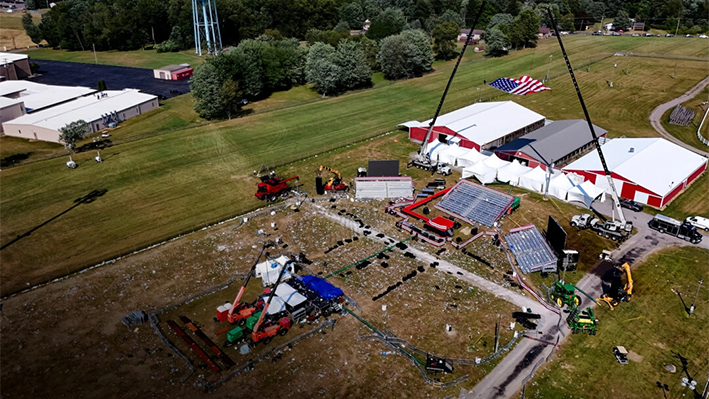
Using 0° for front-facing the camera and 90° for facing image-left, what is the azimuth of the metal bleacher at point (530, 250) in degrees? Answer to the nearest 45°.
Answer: approximately 45°

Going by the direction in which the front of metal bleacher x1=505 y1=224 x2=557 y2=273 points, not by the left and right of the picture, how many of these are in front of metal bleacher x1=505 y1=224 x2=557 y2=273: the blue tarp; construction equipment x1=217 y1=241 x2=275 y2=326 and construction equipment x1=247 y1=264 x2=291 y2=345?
3

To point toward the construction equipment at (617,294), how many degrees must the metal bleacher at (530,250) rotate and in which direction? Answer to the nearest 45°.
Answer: approximately 90° to its left

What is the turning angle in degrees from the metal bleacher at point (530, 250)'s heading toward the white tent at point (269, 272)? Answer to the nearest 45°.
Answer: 0° — it already faces it

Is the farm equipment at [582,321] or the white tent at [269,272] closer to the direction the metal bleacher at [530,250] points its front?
the white tent

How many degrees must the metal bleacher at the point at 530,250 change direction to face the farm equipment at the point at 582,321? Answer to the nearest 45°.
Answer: approximately 90° to its left

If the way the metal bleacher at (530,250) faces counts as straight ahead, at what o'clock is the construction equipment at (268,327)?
The construction equipment is roughly at 12 o'clock from the metal bleacher.

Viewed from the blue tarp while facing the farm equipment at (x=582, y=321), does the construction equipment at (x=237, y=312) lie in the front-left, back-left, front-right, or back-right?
back-right

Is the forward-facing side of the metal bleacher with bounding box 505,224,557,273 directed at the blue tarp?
yes

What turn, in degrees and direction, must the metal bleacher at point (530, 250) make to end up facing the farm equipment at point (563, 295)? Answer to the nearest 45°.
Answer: approximately 90° to its left

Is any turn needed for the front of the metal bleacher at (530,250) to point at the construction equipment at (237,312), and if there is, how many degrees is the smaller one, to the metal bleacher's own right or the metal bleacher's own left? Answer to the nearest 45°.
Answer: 0° — it already faces it
